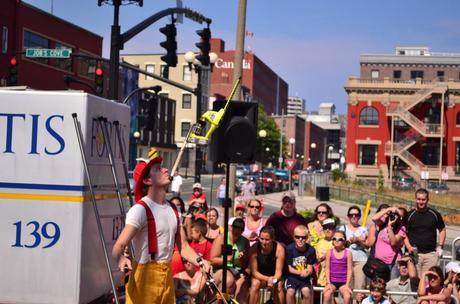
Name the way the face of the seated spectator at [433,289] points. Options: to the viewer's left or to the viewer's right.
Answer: to the viewer's left

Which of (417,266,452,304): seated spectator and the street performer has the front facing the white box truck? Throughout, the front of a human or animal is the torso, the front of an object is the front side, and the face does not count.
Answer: the seated spectator

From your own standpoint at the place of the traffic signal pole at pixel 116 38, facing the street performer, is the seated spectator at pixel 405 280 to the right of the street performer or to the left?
left

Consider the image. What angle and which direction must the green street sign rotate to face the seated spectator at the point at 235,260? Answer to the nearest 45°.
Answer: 0° — it already faces them

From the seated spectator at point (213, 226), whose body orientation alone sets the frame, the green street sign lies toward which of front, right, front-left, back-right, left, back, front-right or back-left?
back-right

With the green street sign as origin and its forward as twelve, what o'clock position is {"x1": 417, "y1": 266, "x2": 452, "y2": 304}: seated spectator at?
The seated spectator is roughly at 11 o'clock from the green street sign.

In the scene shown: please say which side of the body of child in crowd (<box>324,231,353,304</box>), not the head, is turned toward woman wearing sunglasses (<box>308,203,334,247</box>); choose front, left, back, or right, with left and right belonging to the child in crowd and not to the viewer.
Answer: back

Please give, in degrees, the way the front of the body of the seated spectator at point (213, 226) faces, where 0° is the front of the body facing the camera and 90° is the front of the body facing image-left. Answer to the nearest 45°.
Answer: approximately 0°

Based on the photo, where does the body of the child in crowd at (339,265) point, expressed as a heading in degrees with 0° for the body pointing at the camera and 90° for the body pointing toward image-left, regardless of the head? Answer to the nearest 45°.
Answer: approximately 0°
